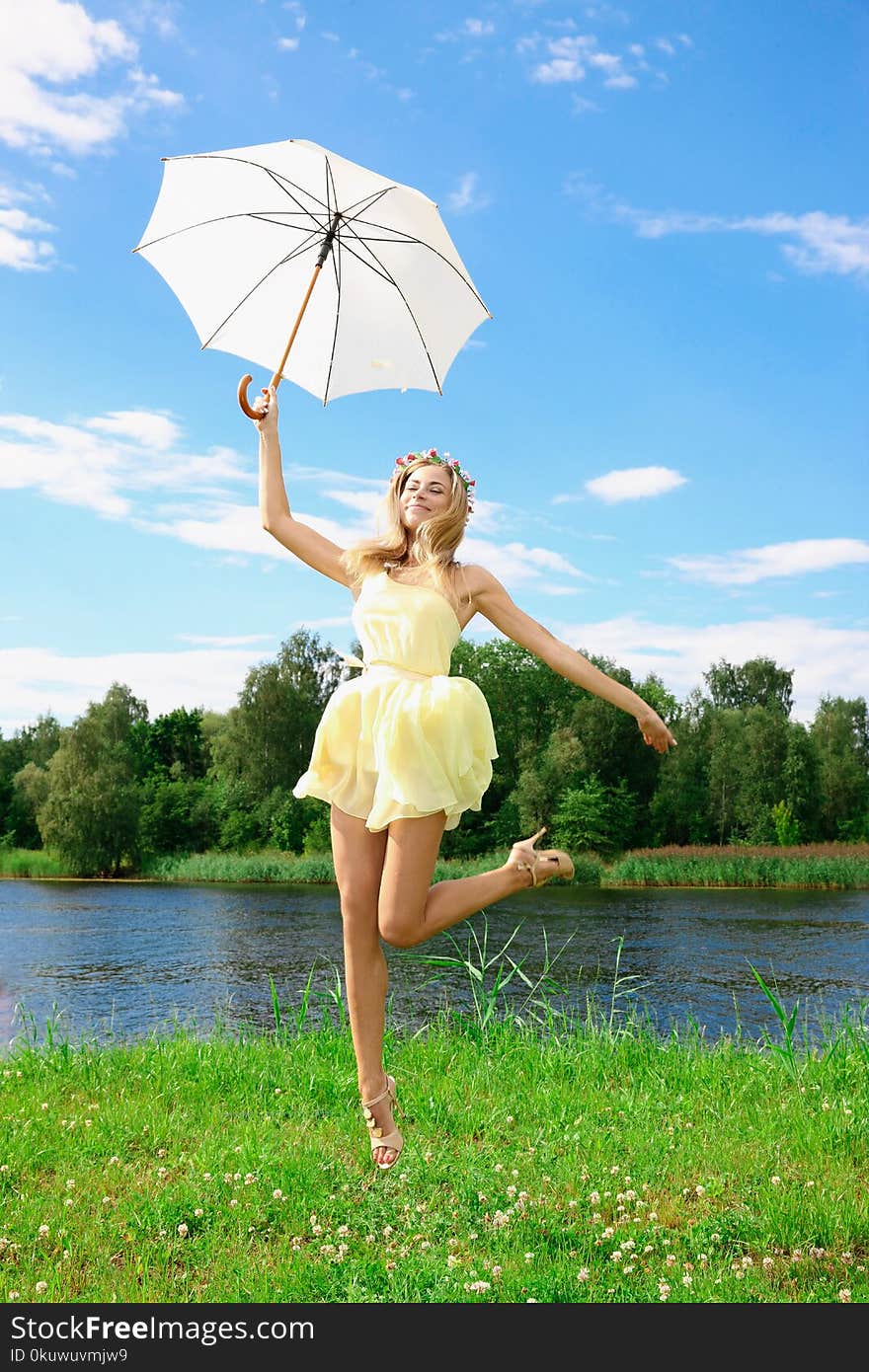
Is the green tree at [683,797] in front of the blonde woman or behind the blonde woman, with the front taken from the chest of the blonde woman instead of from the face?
behind

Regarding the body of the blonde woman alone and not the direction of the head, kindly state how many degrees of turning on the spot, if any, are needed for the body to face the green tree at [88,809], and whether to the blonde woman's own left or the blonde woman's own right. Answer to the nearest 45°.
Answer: approximately 180°

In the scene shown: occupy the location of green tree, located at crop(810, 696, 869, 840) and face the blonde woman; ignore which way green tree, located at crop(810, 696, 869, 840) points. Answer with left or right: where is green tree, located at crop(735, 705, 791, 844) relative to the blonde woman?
right

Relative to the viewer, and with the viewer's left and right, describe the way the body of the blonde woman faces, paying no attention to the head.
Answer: facing the viewer

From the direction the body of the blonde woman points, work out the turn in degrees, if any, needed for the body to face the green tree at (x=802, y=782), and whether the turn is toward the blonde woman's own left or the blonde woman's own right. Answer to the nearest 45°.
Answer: approximately 180°

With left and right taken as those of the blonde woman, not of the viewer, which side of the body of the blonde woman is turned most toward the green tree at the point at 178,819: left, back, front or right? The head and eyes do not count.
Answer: back

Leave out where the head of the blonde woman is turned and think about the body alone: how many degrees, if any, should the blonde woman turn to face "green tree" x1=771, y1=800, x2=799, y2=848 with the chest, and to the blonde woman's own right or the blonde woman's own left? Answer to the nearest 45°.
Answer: approximately 180°

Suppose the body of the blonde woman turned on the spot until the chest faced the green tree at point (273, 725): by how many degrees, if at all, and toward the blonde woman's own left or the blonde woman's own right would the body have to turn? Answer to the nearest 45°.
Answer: approximately 180°

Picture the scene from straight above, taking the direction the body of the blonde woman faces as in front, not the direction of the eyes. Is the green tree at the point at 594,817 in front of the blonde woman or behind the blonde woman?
behind
